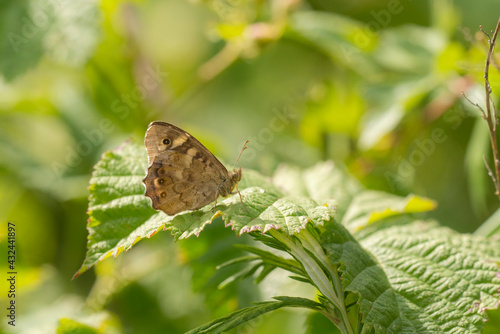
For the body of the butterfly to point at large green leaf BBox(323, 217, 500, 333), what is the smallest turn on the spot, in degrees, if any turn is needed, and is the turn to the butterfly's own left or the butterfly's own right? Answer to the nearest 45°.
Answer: approximately 45° to the butterfly's own right

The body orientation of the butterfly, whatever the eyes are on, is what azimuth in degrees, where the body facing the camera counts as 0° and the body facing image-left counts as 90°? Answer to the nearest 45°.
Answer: approximately 270°

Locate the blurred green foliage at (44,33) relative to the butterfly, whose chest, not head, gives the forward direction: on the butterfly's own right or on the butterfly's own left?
on the butterfly's own left

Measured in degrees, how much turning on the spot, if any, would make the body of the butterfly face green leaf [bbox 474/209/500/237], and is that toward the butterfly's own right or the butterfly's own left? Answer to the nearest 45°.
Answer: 0° — it already faces it
